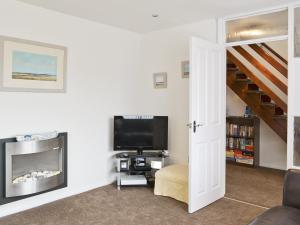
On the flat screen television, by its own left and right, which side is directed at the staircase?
left

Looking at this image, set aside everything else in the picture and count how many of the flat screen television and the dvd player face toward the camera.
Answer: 2

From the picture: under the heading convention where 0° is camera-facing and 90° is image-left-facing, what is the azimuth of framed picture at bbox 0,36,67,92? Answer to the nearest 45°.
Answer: approximately 315°

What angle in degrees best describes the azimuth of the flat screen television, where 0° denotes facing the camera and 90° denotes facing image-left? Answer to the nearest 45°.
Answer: approximately 0°
